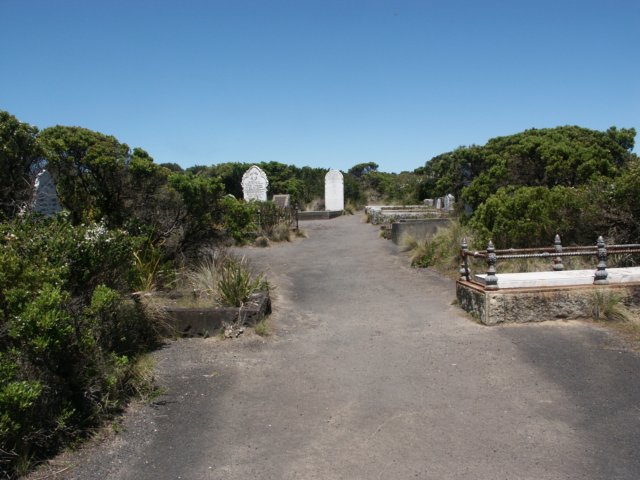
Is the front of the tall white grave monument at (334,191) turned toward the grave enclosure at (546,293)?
yes

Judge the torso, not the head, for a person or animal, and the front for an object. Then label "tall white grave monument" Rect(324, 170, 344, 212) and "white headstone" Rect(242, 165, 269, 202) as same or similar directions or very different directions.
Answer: same or similar directions

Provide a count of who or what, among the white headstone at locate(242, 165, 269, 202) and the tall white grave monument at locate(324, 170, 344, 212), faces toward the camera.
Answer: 2

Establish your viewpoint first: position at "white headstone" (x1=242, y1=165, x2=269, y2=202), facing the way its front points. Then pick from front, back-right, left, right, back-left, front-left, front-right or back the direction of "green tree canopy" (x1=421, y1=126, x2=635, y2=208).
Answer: front-left

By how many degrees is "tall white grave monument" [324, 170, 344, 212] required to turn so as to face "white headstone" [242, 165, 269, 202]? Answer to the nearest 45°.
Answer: approximately 45° to its right

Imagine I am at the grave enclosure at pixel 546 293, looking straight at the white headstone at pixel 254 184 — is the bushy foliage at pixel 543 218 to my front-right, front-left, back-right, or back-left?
front-right

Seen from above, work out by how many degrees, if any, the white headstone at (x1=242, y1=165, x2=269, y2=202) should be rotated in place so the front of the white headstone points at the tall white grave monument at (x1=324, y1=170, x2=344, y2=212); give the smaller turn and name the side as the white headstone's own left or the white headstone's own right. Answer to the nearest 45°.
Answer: approximately 135° to the white headstone's own left

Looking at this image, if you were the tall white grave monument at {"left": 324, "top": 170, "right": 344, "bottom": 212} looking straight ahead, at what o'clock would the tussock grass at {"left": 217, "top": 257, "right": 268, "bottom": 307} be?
The tussock grass is roughly at 12 o'clock from the tall white grave monument.

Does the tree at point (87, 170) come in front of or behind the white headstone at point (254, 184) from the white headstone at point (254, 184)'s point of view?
in front

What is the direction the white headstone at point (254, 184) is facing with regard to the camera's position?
facing the viewer

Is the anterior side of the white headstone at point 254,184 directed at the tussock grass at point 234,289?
yes

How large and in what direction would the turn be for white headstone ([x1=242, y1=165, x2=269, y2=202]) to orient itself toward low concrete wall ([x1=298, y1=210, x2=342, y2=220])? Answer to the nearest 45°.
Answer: approximately 135° to its left

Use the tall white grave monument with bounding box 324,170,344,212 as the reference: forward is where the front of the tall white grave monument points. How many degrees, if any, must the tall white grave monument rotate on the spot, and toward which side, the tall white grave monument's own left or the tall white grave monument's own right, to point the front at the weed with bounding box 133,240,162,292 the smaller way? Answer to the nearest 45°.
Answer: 0° — it already faces it
